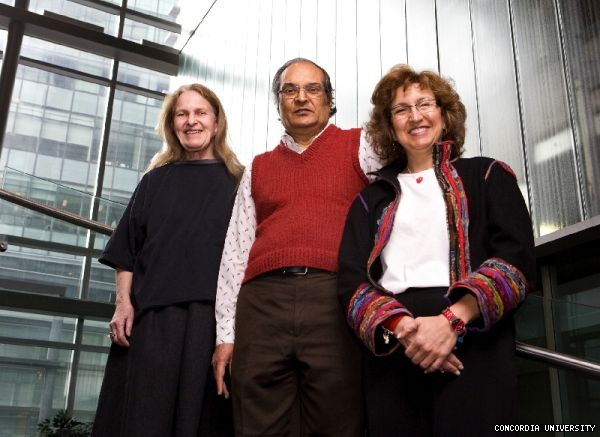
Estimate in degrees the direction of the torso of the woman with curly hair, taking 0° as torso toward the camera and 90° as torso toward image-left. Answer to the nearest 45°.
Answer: approximately 0°

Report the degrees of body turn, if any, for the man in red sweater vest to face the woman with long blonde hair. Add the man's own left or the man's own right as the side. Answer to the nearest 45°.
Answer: approximately 135° to the man's own right

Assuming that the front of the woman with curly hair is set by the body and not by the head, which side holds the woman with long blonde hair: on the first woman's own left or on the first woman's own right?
on the first woman's own right

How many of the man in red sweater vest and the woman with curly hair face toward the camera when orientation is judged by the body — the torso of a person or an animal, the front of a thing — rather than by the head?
2

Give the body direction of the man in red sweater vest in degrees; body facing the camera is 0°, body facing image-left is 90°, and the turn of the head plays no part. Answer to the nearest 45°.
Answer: approximately 0°

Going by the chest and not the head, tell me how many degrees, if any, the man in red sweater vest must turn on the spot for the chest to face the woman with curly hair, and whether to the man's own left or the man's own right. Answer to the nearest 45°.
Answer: approximately 45° to the man's own left
